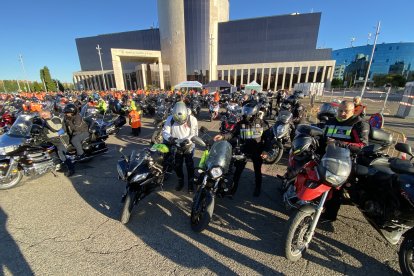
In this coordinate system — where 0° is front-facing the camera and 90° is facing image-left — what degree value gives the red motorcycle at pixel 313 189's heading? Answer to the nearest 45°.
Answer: approximately 45°

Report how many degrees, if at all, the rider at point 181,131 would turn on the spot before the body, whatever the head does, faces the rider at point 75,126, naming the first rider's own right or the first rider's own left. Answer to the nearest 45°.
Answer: approximately 135° to the first rider's own right

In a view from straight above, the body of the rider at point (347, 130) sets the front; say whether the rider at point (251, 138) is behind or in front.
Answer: in front

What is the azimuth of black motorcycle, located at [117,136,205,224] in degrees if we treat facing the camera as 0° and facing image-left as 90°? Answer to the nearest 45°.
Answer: approximately 45°

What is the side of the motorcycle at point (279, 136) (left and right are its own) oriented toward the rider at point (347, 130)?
left

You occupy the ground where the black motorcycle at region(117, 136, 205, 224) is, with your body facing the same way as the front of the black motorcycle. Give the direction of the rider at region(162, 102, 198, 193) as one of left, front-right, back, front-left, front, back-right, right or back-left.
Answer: back

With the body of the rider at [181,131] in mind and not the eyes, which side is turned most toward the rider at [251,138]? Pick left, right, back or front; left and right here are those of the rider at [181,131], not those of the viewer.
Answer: left

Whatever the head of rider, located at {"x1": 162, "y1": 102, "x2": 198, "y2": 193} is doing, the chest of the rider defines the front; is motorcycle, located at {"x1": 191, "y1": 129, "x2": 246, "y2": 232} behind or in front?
in front

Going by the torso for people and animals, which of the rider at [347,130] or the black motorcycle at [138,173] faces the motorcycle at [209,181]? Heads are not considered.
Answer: the rider

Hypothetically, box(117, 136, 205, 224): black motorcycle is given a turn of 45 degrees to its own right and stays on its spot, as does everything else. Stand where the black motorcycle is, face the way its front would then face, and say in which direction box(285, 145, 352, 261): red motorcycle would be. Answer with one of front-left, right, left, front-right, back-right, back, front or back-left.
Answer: back-left

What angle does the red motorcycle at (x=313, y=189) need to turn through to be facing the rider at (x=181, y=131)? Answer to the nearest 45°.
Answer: approximately 45° to its right
